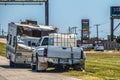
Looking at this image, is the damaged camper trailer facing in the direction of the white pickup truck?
no

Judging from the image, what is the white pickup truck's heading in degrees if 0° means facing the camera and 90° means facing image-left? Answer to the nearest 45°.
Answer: approximately 135°

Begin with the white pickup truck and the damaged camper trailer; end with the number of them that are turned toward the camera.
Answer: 0
